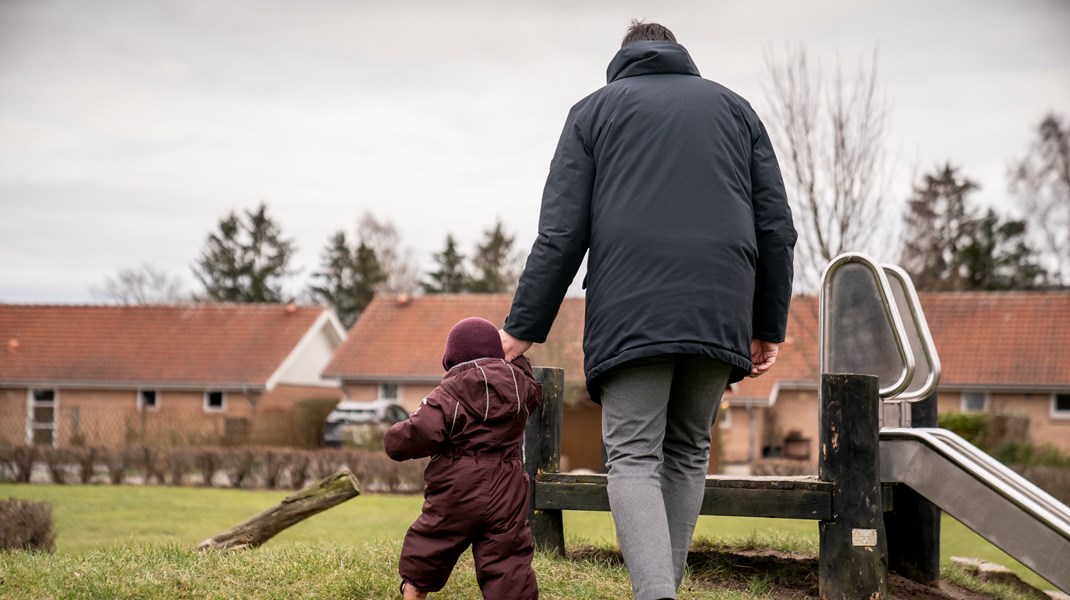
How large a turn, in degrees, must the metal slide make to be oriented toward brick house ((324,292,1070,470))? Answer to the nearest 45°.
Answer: approximately 90° to its left

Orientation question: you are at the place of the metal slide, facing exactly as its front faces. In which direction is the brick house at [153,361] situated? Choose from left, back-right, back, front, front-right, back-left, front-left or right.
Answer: back-left

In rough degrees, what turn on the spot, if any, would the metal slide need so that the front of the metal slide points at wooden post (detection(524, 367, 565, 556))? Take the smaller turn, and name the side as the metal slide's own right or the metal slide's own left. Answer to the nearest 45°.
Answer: approximately 180°

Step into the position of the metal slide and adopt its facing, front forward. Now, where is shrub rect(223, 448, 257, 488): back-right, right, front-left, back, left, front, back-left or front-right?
back-left

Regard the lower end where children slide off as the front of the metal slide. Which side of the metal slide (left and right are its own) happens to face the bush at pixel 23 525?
back

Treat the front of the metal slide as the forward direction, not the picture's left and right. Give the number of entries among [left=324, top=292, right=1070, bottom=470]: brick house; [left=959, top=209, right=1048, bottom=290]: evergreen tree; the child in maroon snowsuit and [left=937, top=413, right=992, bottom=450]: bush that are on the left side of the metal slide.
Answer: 3

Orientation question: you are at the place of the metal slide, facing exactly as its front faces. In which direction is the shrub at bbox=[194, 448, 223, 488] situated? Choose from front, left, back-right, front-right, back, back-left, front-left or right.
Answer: back-left

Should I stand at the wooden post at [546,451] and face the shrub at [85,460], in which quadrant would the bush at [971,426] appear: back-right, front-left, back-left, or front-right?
front-right

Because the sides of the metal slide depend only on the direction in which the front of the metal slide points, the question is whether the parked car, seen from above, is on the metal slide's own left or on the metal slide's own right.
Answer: on the metal slide's own left

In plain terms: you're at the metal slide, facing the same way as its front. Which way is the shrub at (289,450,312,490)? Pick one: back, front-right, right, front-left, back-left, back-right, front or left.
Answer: back-left

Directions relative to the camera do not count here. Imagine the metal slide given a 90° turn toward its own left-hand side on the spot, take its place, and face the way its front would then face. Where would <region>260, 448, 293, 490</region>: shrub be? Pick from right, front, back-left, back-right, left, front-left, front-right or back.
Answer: front-left

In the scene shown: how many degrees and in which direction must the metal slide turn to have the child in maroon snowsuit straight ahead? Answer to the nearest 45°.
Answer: approximately 135° to its right

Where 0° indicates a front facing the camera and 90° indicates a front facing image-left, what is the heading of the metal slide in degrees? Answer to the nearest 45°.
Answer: approximately 270°

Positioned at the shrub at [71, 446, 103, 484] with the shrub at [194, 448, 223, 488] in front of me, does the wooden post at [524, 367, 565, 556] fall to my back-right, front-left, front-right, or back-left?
front-right
